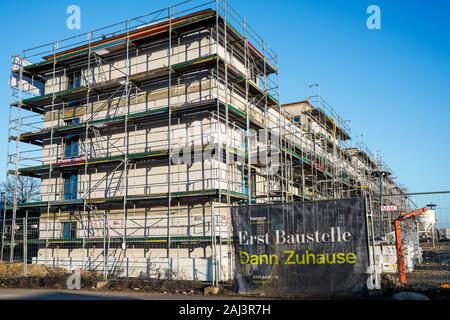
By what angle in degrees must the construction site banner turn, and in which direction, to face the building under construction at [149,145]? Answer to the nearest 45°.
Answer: approximately 135° to its right

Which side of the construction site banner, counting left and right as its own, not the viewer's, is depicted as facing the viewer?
front
